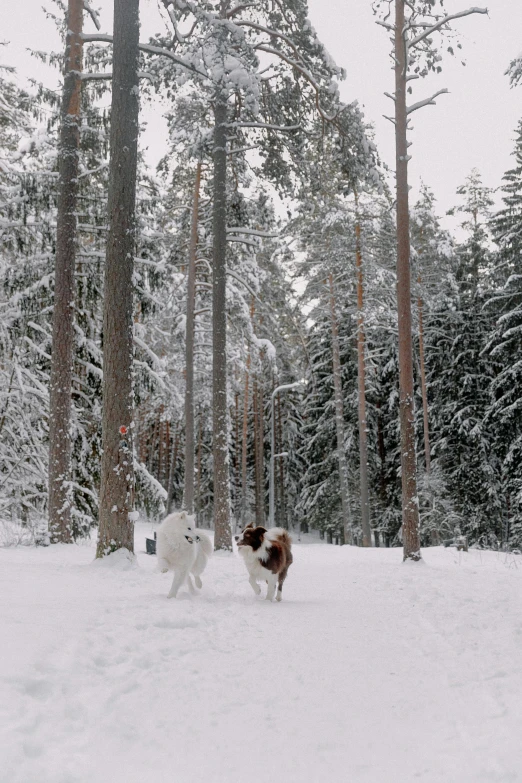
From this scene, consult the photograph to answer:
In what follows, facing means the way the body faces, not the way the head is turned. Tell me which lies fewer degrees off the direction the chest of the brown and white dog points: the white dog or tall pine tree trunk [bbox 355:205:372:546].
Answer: the white dog

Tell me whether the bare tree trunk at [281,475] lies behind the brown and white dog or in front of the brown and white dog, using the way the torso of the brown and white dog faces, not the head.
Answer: behind

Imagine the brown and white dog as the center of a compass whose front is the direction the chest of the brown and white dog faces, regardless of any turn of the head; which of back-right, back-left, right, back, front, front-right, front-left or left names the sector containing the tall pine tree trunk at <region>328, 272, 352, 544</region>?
back-right

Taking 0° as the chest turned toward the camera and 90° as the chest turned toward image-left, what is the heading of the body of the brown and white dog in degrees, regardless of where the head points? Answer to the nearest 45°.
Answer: approximately 45°

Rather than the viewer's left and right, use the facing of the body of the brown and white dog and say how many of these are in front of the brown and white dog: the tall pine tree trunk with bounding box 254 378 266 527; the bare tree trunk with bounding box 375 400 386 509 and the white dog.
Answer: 1

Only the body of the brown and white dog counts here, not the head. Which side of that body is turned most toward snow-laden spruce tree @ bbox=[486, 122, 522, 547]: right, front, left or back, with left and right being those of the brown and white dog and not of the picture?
back

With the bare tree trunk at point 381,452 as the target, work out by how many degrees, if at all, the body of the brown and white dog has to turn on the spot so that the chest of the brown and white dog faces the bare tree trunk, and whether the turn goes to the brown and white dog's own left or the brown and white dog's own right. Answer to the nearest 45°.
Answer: approximately 135° to the brown and white dog's own right

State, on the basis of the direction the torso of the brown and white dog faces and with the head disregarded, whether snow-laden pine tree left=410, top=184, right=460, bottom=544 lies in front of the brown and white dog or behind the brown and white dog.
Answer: behind

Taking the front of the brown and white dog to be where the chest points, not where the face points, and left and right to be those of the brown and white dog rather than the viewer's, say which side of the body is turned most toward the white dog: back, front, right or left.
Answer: right

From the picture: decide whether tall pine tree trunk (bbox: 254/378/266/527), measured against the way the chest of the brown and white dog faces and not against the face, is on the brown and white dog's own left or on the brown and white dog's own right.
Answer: on the brown and white dog's own right
